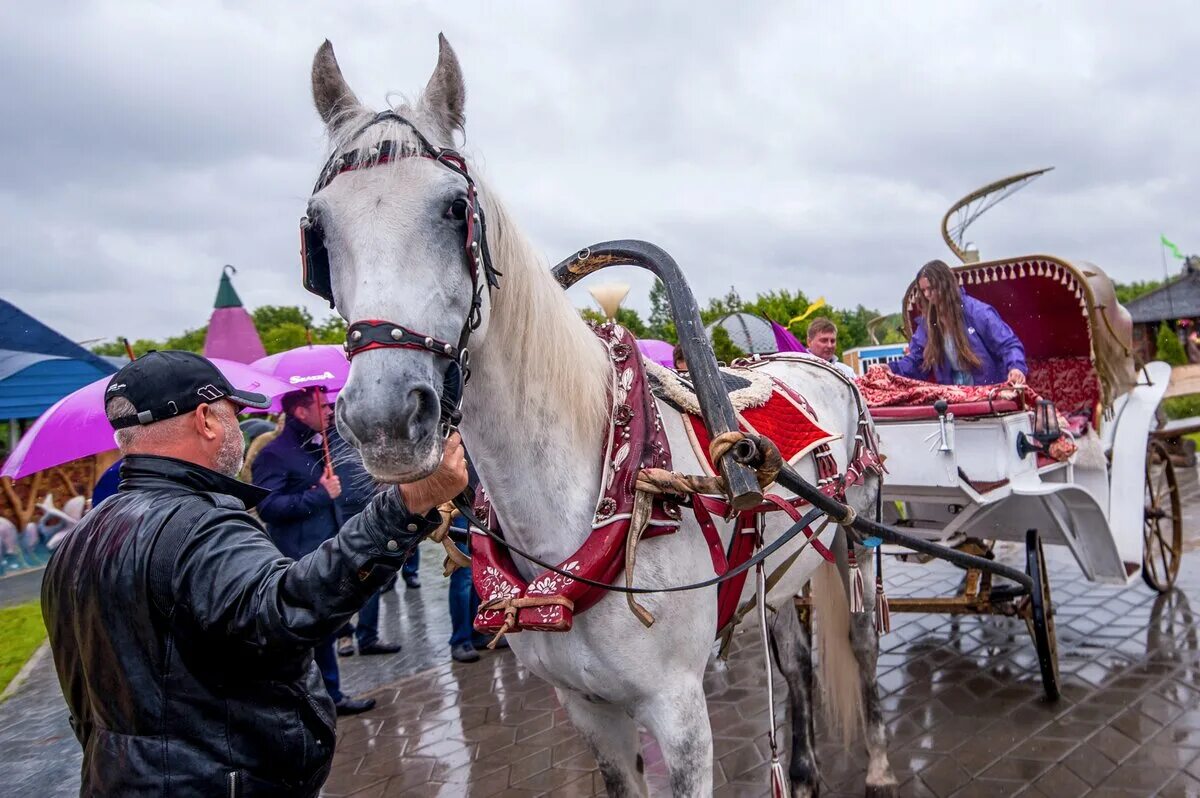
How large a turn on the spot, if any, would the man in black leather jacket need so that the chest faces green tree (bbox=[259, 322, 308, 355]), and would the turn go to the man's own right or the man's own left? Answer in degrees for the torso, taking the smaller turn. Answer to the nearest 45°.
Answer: approximately 45° to the man's own left

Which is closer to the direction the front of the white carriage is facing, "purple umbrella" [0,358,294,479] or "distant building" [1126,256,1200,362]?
the purple umbrella

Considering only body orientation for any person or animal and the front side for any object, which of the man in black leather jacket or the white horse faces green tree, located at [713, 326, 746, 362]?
the man in black leather jacket

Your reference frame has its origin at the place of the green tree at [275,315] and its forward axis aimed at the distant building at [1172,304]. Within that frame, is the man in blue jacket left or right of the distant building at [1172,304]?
right

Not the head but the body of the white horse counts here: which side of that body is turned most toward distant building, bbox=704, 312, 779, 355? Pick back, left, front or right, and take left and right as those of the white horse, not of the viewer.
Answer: back

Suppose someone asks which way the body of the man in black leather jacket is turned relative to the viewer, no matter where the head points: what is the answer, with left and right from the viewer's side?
facing away from the viewer and to the right of the viewer

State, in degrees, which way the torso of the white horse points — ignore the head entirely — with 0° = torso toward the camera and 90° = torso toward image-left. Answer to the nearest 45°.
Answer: approximately 45°

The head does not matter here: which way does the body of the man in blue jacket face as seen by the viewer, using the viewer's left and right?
facing to the right of the viewer

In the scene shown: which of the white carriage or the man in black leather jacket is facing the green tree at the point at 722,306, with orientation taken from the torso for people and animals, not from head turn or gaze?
the man in black leather jacket

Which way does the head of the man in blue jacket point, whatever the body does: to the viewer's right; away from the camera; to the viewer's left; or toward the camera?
to the viewer's right

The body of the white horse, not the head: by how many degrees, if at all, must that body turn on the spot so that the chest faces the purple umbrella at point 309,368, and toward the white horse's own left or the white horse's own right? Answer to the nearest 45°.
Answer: approximately 90° to the white horse's own right

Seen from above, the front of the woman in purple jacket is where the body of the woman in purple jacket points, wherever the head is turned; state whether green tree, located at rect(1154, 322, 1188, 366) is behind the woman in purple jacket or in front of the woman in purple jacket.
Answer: behind

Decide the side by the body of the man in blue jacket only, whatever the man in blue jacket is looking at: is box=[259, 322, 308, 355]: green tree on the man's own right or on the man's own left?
on the man's own left
